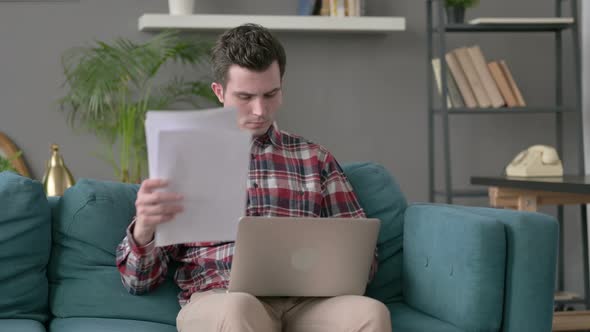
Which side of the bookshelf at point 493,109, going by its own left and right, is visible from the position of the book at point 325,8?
right

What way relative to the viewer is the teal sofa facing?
toward the camera

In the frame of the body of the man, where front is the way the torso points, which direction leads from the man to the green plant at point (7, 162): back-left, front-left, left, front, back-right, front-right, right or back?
back-right

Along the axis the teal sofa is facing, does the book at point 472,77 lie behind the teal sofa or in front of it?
behind

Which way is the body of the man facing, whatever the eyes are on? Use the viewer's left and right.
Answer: facing the viewer

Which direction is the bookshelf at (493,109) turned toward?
toward the camera

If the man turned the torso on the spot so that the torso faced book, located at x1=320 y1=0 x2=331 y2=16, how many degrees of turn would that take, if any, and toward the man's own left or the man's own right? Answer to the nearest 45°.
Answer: approximately 180°

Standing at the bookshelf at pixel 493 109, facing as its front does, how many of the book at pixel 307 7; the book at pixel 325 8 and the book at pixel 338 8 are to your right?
3

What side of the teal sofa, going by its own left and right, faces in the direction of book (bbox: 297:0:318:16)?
back

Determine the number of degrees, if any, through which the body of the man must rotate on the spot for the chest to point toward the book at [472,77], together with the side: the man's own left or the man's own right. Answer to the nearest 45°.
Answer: approximately 135° to the man's own left

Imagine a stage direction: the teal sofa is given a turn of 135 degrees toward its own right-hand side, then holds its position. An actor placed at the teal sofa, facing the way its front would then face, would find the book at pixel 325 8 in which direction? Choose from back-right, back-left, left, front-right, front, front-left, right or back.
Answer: front-right
